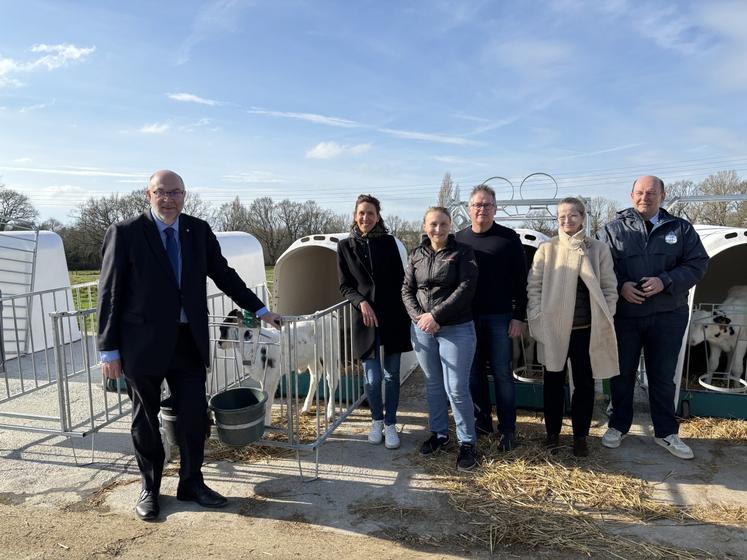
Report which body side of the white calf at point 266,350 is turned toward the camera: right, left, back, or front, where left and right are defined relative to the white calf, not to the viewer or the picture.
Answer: left

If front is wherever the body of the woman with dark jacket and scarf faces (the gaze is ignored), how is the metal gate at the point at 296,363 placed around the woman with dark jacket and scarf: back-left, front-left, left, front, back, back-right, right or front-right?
right

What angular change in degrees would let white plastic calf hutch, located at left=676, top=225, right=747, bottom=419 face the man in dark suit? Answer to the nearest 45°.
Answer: approximately 45° to its right

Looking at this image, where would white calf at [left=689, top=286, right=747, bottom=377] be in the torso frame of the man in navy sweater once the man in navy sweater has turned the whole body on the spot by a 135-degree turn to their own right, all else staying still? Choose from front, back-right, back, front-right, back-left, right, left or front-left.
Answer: right

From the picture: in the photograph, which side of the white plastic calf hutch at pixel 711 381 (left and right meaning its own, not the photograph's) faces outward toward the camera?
front

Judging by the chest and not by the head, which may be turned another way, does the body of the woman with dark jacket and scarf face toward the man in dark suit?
no

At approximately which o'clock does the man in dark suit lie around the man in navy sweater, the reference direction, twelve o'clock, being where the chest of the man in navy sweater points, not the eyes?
The man in dark suit is roughly at 2 o'clock from the man in navy sweater.

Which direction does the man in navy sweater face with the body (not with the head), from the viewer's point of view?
toward the camera

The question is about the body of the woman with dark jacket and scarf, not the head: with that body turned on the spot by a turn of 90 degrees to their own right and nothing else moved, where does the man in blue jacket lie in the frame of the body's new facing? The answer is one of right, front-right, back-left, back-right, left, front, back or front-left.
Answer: back

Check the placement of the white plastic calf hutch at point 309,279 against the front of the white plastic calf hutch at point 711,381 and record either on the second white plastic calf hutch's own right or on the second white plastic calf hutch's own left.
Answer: on the second white plastic calf hutch's own right

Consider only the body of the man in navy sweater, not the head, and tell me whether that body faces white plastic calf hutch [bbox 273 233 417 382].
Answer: no

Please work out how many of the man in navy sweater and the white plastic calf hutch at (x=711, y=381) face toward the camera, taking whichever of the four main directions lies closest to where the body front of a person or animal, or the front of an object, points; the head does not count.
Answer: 2

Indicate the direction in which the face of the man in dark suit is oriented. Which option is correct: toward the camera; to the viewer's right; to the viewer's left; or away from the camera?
toward the camera

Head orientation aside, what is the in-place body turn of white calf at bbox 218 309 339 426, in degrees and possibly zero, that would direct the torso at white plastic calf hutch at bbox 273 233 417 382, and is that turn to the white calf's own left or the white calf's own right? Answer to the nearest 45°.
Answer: approximately 90° to the white calf's own right

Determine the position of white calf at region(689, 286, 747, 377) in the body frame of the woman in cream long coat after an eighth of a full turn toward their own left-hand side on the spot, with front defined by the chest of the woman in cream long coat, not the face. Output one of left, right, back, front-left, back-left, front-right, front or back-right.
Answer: left

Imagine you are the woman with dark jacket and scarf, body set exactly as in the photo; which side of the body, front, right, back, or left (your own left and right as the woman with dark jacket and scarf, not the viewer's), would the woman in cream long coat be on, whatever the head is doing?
left

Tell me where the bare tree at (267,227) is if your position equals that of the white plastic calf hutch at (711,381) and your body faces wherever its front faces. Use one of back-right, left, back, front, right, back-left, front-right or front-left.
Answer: back-right

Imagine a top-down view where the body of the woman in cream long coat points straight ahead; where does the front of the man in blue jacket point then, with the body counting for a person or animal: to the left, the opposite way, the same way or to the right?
the same way

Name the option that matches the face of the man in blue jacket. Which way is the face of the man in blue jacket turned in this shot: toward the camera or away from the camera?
toward the camera

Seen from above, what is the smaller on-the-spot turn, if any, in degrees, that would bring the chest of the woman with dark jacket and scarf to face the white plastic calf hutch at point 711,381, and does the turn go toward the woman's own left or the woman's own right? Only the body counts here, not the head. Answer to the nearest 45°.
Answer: approximately 90° to the woman's own left

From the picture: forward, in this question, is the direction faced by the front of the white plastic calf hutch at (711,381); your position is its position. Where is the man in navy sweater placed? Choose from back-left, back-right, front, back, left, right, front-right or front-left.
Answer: front-right

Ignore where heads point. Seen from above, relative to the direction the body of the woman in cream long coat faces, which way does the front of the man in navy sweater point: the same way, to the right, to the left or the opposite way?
the same way

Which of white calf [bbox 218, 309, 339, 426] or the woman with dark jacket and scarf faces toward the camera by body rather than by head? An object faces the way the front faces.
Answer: the woman with dark jacket and scarf
